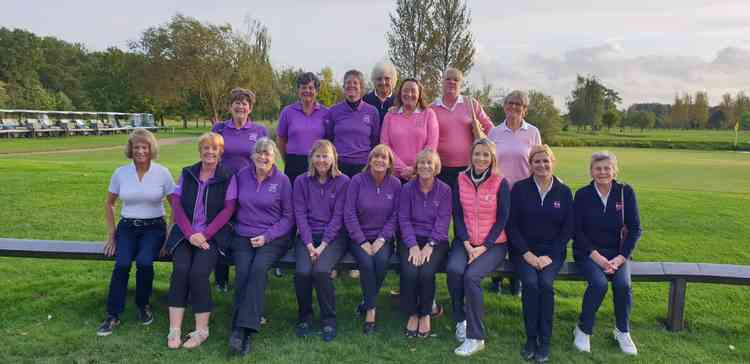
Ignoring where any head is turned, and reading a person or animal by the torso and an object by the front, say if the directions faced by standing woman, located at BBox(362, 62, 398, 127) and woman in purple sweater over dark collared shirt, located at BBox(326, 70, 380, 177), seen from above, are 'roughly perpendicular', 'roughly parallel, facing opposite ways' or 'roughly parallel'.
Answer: roughly parallel

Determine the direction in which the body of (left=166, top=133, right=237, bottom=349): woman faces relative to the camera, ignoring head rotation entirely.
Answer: toward the camera

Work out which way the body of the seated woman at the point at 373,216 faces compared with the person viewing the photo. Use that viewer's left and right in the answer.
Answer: facing the viewer

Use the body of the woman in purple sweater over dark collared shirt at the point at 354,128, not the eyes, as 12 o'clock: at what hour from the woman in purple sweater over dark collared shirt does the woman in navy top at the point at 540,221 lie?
The woman in navy top is roughly at 10 o'clock from the woman in purple sweater over dark collared shirt.

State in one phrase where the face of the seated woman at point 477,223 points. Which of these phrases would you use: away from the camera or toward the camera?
toward the camera

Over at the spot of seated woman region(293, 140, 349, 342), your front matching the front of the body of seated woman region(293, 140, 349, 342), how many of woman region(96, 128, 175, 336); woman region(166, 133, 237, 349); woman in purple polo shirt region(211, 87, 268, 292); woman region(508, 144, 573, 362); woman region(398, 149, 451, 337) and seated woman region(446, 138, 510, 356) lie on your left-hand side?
3

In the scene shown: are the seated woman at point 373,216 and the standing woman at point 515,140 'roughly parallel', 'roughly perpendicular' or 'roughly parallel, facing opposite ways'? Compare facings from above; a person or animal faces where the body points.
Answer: roughly parallel

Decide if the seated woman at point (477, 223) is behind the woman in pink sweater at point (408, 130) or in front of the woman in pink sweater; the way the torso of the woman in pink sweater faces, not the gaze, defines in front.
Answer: in front

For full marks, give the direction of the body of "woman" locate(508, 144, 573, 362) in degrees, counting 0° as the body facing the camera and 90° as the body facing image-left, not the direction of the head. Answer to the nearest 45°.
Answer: approximately 0°

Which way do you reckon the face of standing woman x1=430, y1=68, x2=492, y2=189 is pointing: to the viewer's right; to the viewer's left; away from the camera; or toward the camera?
toward the camera

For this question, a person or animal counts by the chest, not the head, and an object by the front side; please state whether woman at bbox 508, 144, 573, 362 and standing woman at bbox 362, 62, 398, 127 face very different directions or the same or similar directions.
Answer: same or similar directions

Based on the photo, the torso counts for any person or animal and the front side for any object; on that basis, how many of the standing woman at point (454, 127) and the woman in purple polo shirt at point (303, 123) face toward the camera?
2

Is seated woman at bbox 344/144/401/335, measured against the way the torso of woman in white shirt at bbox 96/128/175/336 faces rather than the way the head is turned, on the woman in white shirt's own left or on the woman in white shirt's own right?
on the woman in white shirt's own left

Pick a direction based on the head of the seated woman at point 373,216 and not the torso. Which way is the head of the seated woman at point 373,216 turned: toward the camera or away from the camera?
toward the camera

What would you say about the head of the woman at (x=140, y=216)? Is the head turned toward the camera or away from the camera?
toward the camera

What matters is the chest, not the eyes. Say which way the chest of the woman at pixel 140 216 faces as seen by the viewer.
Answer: toward the camera

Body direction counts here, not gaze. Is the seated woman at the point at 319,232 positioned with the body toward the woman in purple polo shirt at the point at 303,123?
no
